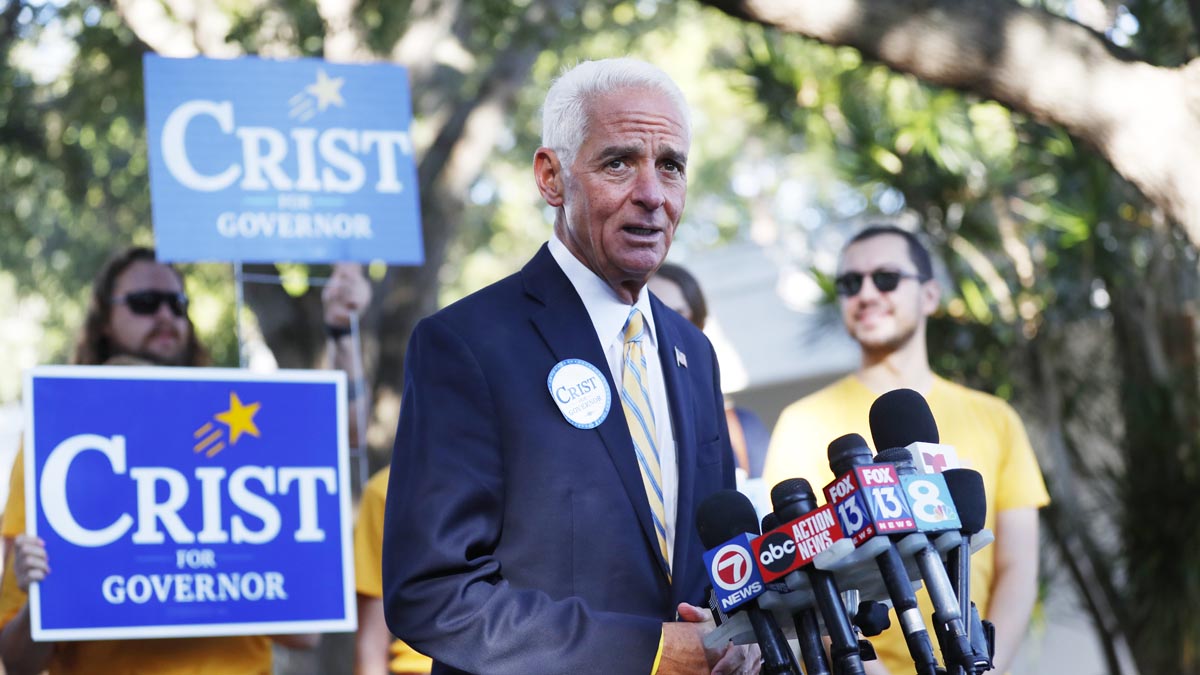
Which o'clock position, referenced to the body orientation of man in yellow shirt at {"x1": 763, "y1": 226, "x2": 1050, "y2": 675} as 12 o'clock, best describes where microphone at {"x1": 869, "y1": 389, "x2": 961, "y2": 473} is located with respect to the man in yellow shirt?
The microphone is roughly at 12 o'clock from the man in yellow shirt.

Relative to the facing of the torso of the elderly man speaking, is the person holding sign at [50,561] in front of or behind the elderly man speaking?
behind

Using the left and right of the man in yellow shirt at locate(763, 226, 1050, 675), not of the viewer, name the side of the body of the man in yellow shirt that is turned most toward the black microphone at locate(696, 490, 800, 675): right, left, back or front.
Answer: front

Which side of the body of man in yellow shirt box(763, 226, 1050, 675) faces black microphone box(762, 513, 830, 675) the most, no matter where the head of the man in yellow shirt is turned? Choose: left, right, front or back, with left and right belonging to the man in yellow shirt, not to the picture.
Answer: front

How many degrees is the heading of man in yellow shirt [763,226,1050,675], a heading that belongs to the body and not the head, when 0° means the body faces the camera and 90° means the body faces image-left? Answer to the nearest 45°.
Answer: approximately 0°

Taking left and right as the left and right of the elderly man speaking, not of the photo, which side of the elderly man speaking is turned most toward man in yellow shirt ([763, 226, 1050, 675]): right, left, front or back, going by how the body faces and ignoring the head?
left

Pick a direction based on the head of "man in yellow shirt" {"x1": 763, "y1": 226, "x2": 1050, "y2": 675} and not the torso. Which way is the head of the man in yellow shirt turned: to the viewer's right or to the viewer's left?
to the viewer's left

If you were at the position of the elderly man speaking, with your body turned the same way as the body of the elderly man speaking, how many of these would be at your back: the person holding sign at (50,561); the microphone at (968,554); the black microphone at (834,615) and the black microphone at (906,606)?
1

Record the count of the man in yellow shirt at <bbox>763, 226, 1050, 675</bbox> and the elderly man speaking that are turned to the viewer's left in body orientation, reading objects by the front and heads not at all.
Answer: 0

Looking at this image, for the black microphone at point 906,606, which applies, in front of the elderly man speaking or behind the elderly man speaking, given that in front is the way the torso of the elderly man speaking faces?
in front

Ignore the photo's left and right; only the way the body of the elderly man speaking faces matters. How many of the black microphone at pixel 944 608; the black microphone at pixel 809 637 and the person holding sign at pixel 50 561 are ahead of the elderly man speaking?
2

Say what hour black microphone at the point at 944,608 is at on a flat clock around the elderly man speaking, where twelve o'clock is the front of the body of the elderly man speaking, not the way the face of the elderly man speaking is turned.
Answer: The black microphone is roughly at 12 o'clock from the elderly man speaking.
